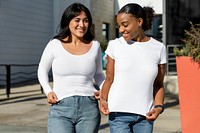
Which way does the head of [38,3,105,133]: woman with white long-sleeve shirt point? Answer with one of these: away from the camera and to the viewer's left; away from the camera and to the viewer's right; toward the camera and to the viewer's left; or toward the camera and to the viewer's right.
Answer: toward the camera and to the viewer's right

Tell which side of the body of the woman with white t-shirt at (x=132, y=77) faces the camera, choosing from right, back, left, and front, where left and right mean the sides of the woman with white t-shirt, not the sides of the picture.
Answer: front

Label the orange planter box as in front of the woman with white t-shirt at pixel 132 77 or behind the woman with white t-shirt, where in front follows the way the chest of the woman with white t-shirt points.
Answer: behind

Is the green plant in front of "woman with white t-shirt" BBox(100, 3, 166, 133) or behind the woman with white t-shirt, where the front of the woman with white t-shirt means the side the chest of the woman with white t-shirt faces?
behind

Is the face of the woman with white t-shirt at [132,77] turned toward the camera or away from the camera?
toward the camera
